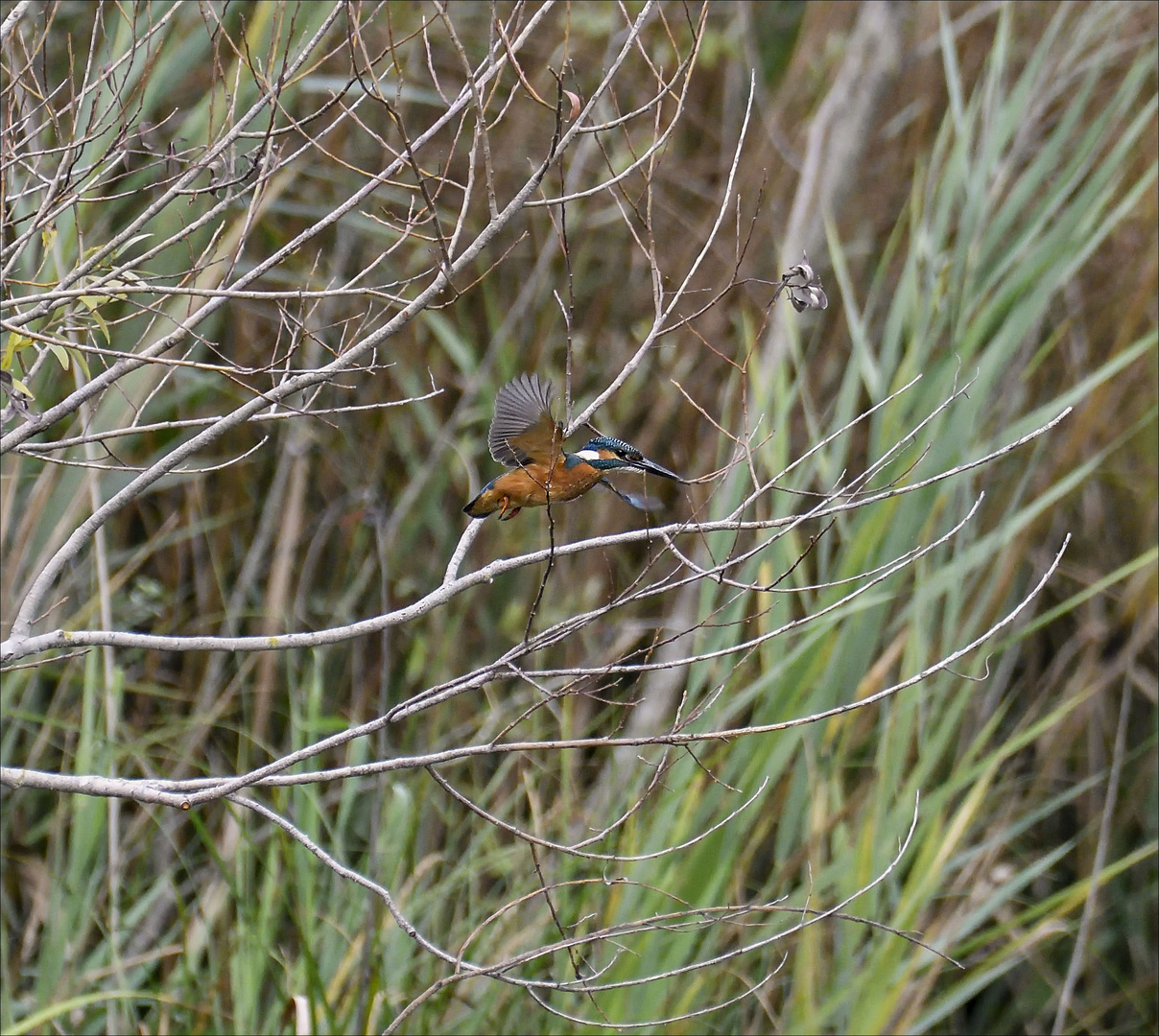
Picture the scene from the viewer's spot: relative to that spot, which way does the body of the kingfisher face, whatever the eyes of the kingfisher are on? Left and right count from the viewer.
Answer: facing to the right of the viewer
